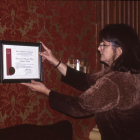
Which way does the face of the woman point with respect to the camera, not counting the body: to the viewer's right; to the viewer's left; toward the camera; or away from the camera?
to the viewer's left

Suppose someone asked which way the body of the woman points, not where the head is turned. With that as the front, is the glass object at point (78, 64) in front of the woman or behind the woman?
in front
